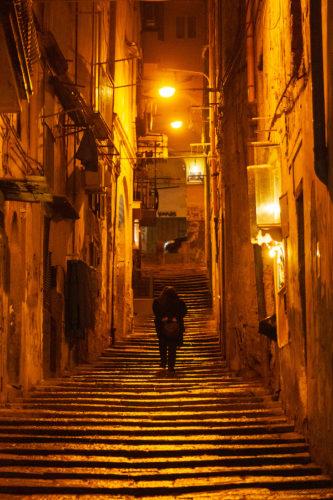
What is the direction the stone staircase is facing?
toward the camera

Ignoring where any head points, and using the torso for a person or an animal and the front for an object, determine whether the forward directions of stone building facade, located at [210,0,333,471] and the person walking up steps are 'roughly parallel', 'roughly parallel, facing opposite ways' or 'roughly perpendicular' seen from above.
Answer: roughly perpendicular

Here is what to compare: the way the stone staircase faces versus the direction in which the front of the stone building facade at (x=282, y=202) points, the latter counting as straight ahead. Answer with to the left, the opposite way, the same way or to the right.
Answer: to the left

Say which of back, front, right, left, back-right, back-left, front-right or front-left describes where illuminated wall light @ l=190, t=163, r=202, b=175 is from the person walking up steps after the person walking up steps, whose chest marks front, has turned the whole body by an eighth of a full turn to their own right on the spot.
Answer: front-left

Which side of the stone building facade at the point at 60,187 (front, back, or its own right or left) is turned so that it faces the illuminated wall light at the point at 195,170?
left

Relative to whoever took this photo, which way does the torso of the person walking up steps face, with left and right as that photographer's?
facing away from the viewer

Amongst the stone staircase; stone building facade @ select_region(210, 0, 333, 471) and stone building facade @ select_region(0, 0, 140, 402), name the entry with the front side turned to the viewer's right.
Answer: stone building facade @ select_region(0, 0, 140, 402)

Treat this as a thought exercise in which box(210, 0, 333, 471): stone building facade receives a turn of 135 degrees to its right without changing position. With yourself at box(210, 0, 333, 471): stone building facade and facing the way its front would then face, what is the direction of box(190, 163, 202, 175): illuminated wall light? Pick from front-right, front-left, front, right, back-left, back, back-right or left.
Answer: front-left

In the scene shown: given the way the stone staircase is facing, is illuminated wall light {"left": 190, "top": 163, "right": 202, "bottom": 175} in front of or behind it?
behind

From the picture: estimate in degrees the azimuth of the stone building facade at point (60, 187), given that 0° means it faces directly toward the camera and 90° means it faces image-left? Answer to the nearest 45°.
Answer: approximately 270°

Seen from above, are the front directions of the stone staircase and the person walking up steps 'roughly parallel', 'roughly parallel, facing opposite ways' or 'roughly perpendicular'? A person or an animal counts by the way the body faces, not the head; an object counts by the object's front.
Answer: roughly parallel, facing opposite ways

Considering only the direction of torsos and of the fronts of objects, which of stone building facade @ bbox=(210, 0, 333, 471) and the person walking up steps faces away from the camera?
the person walking up steps

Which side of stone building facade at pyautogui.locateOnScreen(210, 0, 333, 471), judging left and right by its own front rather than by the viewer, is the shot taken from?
left

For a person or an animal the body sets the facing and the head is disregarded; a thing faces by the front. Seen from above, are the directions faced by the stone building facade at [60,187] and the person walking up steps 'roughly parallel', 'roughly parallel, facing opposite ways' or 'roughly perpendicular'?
roughly perpendicular
